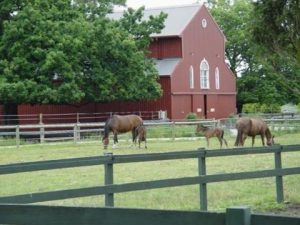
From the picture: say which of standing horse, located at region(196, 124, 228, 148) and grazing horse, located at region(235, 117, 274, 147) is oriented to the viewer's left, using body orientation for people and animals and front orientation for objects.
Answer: standing horse, located at region(196, 124, 228, 148)

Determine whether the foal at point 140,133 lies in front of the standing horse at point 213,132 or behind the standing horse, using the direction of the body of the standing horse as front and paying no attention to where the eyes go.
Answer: in front

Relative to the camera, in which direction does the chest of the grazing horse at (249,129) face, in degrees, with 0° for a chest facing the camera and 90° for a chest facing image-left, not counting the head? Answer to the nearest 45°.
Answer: approximately 270°

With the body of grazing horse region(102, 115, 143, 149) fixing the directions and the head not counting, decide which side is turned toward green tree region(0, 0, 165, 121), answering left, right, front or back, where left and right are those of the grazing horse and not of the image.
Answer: right

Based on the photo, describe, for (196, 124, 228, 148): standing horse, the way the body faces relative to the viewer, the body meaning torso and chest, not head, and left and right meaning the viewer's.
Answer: facing to the left of the viewer

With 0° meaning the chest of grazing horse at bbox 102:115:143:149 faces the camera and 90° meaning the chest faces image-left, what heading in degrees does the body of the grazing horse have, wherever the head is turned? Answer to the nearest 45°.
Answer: approximately 90°

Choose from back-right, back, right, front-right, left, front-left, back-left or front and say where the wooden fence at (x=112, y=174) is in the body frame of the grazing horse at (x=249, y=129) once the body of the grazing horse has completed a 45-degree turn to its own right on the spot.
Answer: front-right

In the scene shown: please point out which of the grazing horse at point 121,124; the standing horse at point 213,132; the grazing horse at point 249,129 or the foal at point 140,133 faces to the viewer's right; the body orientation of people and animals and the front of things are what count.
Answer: the grazing horse at point 249,129

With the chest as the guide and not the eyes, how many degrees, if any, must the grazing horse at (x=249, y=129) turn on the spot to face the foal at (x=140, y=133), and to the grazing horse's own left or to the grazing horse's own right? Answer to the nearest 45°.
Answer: approximately 180°

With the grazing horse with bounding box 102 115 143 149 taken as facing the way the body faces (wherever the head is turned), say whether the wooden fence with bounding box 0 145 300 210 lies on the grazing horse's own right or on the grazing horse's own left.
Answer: on the grazing horse's own left

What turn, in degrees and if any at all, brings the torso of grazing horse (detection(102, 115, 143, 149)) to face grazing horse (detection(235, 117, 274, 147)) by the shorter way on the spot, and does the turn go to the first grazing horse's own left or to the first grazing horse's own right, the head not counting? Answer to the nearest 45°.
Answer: approximately 180°
